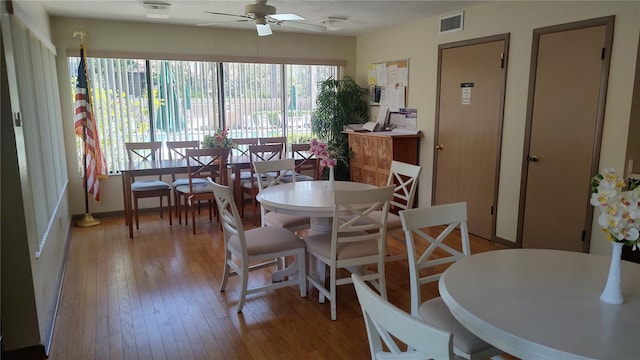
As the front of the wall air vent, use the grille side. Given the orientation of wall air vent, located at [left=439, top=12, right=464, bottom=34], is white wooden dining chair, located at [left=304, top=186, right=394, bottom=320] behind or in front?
in front

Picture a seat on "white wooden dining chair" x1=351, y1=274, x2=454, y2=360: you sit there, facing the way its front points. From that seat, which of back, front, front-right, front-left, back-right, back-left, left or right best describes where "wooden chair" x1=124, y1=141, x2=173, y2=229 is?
left

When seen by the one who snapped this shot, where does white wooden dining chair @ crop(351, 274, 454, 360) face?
facing away from the viewer and to the right of the viewer

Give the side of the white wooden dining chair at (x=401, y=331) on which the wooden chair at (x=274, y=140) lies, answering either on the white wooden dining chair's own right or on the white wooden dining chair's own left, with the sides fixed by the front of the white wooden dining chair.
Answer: on the white wooden dining chair's own left

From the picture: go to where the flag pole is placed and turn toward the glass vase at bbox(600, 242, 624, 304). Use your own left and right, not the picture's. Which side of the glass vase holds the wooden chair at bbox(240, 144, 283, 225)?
left

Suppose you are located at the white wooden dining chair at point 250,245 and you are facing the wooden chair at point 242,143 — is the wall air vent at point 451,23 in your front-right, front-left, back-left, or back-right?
front-right

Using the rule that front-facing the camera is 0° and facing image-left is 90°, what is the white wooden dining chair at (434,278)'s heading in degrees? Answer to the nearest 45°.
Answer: approximately 315°

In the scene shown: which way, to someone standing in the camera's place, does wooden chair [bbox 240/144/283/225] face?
facing away from the viewer and to the left of the viewer

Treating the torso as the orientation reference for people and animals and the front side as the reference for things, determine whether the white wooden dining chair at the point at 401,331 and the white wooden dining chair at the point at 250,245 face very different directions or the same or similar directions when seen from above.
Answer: same or similar directions

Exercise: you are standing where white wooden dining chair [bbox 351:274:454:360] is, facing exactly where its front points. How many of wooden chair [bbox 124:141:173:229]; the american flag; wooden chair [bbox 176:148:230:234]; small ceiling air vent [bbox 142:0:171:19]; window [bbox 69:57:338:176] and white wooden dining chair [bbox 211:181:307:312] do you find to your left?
6

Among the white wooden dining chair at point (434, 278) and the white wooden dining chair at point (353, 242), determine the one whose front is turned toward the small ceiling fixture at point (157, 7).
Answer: the white wooden dining chair at point (353, 242)
